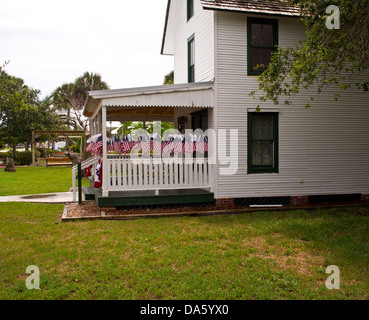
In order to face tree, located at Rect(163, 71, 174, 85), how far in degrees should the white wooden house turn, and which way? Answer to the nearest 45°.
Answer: approximately 90° to its right

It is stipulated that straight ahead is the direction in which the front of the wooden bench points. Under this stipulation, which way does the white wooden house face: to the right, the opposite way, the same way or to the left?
to the right

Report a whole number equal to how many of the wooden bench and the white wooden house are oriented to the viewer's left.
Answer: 1

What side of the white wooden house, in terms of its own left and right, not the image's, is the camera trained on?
left

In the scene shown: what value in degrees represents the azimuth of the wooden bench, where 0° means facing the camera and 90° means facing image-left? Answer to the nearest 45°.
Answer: approximately 0°

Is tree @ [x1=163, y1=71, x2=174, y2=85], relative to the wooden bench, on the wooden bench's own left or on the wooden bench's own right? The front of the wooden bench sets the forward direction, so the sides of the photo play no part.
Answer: on the wooden bench's own left

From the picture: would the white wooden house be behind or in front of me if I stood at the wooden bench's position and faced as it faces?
in front
